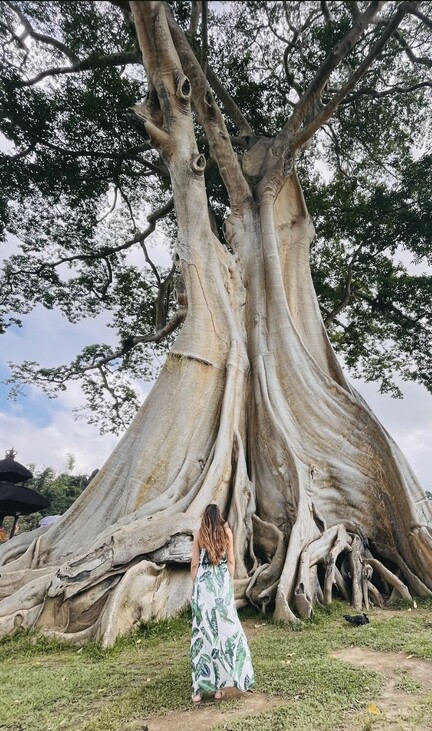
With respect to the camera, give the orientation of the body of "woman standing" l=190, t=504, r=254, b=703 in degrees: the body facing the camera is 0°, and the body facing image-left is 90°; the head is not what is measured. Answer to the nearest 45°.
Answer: approximately 180°

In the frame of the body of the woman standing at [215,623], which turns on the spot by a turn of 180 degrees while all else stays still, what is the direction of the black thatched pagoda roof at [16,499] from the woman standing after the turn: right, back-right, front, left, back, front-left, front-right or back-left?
back-right

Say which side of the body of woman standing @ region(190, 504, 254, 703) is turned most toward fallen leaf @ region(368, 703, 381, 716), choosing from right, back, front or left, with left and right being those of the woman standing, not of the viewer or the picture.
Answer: right

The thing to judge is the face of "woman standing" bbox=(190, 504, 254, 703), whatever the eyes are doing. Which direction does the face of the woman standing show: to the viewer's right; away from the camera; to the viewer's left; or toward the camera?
away from the camera
